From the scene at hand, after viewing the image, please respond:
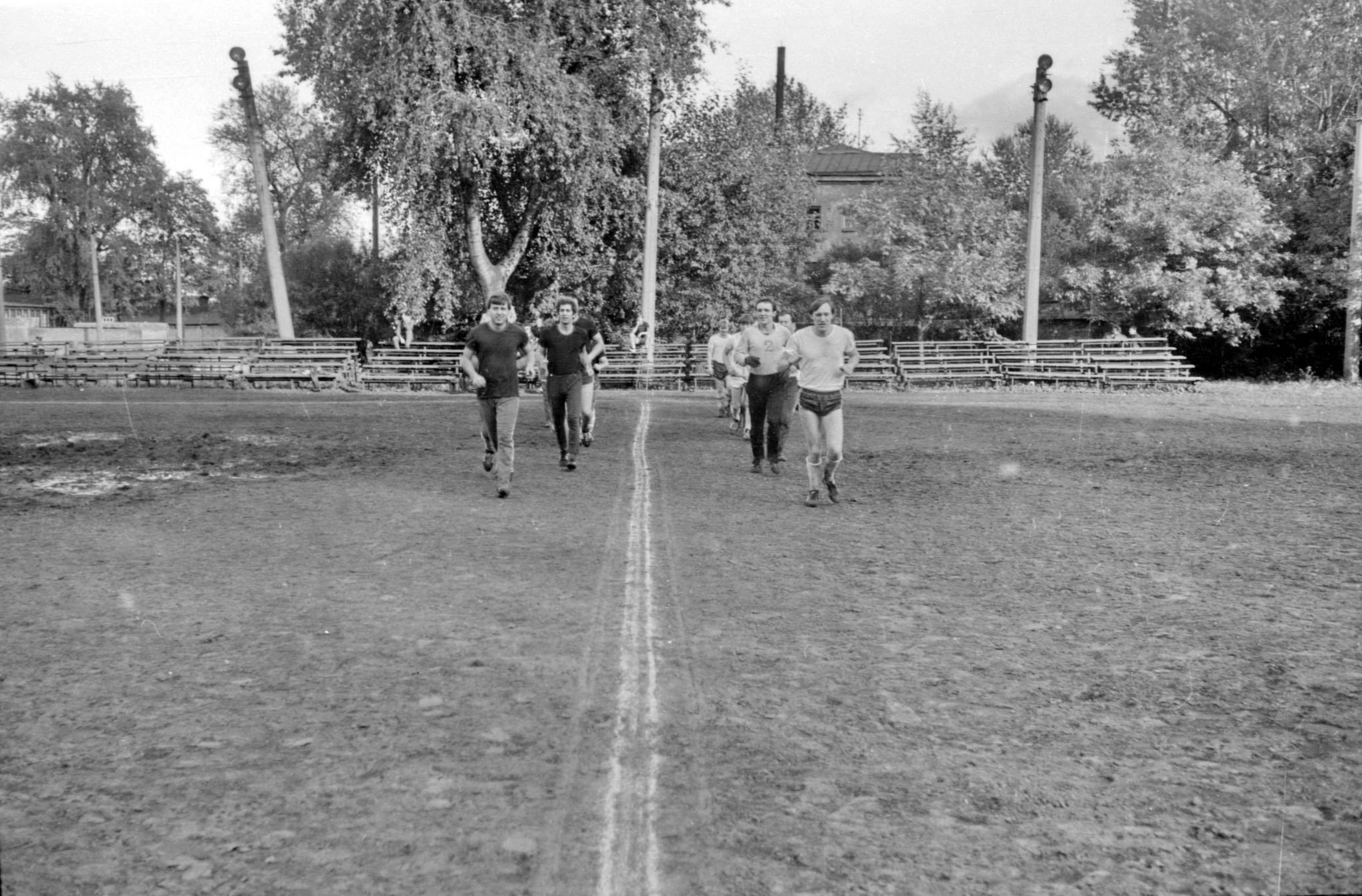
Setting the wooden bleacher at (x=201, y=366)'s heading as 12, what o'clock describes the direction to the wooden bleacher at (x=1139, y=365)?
the wooden bleacher at (x=1139, y=365) is roughly at 10 o'clock from the wooden bleacher at (x=201, y=366).

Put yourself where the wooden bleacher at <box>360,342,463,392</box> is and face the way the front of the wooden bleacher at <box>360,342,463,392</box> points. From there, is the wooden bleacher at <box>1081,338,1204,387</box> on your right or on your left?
on your left

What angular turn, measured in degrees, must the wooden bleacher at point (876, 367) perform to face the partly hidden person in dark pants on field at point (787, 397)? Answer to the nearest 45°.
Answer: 0° — it already faces them

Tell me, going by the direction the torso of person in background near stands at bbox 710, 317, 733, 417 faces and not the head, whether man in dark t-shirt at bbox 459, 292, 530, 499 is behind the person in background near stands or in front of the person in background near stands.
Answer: in front

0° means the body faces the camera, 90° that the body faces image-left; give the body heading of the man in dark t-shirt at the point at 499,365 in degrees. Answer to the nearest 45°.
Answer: approximately 0°

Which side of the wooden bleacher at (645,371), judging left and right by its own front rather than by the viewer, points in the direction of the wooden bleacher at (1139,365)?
left

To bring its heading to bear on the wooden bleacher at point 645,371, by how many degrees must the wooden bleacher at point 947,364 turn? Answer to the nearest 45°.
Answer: approximately 90° to its right

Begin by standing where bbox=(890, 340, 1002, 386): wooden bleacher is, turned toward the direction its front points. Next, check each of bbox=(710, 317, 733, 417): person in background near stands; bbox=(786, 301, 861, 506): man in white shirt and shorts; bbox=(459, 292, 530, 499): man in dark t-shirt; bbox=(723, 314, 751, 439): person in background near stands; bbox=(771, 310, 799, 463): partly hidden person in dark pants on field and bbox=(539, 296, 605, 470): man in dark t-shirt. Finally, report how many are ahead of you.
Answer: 6

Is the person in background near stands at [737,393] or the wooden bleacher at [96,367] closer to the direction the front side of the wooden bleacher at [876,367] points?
the person in background near stands

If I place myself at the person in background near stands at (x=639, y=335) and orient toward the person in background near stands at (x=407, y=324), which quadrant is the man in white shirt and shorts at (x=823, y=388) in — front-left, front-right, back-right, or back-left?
back-left

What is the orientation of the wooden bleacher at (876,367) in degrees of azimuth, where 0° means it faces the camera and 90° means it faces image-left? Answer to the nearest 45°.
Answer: approximately 0°

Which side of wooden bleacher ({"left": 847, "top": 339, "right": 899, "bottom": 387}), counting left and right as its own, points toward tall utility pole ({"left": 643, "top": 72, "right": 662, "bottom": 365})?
right
